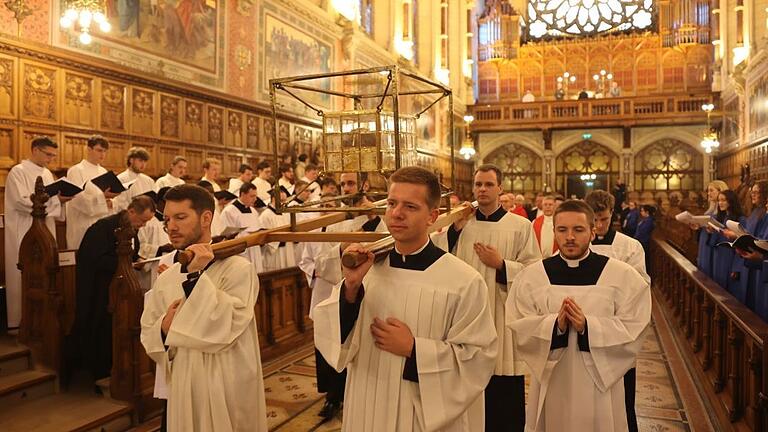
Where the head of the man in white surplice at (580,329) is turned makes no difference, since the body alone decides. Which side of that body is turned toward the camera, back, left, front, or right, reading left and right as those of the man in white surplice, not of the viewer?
front

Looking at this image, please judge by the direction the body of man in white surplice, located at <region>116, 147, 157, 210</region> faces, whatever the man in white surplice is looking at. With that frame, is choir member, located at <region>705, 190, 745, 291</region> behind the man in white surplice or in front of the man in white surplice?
in front

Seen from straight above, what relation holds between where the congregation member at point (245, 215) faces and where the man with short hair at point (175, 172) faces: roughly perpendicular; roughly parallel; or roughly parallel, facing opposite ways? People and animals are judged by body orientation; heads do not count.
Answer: roughly parallel

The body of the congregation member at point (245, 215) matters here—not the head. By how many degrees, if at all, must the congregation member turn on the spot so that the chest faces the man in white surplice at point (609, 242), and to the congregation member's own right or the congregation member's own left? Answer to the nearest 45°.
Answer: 0° — they already face them

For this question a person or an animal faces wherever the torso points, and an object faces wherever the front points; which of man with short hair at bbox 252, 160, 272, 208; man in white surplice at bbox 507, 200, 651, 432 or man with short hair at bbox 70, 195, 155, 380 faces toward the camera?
the man in white surplice

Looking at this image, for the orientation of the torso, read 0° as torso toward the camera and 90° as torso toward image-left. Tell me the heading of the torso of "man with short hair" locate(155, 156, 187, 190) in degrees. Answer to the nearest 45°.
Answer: approximately 315°

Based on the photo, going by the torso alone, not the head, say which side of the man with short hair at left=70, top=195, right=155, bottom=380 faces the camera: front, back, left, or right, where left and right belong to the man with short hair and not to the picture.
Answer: right

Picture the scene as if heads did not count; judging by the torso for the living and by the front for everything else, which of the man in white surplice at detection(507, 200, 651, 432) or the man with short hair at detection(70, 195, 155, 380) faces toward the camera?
the man in white surplice

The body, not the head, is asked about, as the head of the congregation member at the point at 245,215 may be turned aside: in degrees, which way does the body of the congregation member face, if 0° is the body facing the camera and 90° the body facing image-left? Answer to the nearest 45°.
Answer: approximately 315°

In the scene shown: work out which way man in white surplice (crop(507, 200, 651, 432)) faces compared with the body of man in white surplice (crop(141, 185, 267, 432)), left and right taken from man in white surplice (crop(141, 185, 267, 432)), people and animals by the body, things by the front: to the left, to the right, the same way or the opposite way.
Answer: the same way

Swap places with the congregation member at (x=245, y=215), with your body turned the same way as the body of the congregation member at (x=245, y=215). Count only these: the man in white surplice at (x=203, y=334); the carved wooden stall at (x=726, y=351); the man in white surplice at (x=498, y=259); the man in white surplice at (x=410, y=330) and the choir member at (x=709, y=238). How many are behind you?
0

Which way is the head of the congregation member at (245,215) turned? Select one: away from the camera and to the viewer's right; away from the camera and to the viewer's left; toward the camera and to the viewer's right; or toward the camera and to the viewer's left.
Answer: toward the camera and to the viewer's right

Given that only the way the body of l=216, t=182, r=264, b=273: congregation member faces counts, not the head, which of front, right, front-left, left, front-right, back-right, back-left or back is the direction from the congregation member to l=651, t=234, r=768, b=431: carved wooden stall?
front

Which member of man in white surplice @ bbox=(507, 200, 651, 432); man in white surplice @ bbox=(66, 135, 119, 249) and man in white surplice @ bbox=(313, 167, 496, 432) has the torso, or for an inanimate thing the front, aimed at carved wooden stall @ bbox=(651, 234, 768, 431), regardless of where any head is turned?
man in white surplice @ bbox=(66, 135, 119, 249)
